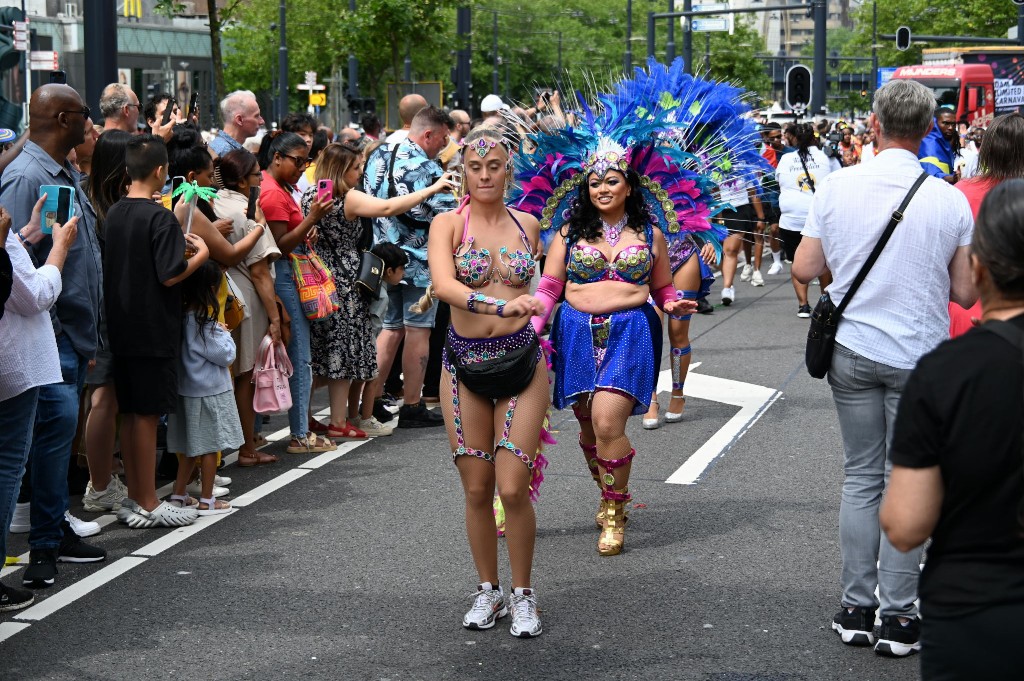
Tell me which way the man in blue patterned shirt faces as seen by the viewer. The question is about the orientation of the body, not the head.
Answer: to the viewer's right

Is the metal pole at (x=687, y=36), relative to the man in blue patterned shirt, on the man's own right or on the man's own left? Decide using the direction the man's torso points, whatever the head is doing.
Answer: on the man's own left

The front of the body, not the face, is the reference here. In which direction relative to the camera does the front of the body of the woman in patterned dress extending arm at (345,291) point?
to the viewer's right

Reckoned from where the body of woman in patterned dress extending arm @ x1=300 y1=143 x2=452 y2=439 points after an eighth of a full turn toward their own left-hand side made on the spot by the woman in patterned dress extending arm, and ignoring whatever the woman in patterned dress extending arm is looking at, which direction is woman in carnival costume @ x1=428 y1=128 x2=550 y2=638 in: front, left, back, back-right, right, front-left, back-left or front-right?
back-right

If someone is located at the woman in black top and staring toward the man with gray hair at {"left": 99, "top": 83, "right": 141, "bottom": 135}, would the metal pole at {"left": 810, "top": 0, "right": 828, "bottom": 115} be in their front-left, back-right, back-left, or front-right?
front-right

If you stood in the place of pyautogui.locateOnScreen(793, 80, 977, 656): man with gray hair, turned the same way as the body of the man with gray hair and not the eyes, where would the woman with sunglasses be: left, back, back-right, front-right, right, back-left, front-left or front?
front-left

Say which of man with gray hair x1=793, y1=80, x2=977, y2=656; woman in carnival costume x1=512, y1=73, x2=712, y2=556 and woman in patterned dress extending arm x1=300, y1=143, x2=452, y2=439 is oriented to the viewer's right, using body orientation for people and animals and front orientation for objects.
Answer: the woman in patterned dress extending arm

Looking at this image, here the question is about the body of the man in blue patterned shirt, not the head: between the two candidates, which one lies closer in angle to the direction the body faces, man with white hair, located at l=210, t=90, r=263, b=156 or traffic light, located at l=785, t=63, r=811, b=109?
the traffic light

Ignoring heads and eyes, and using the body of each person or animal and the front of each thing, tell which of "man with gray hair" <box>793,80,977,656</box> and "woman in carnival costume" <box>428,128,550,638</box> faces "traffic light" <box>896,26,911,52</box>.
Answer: the man with gray hair

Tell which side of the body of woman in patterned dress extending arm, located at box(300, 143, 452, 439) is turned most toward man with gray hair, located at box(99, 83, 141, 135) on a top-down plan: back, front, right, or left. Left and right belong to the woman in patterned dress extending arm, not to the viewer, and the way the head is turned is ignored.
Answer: back

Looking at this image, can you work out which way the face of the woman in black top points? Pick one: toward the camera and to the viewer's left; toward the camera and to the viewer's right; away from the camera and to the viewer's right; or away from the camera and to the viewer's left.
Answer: away from the camera and to the viewer's left

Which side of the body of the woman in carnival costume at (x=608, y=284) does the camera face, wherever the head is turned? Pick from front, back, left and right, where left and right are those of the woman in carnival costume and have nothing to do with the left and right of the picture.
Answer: front

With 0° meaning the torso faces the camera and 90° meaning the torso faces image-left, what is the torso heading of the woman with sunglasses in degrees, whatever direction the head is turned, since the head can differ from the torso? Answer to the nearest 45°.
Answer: approximately 270°

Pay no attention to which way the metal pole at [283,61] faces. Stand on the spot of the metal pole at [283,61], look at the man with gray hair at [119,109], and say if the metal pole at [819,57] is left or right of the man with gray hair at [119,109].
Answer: left

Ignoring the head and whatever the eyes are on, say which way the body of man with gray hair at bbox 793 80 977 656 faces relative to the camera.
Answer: away from the camera
